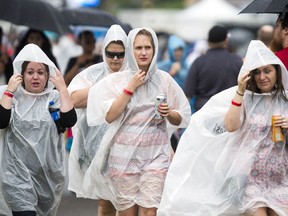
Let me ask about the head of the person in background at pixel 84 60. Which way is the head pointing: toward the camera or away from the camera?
toward the camera

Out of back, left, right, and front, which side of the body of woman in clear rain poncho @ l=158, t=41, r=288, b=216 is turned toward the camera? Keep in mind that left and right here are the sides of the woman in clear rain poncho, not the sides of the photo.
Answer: front

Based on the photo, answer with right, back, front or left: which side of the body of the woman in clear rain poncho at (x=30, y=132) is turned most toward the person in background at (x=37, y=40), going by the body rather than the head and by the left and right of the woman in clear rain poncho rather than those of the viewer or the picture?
back

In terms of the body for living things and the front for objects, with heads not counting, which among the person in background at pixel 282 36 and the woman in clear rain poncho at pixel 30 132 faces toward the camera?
the woman in clear rain poncho

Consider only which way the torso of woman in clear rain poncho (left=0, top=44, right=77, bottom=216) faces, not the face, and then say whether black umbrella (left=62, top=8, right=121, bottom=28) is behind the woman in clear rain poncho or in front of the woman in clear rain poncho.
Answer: behind

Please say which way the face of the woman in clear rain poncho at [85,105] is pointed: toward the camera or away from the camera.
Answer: toward the camera

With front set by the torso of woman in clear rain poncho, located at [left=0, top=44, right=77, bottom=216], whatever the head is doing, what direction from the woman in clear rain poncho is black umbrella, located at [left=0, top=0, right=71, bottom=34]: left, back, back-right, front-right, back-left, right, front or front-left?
back

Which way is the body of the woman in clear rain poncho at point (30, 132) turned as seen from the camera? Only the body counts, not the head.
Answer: toward the camera
